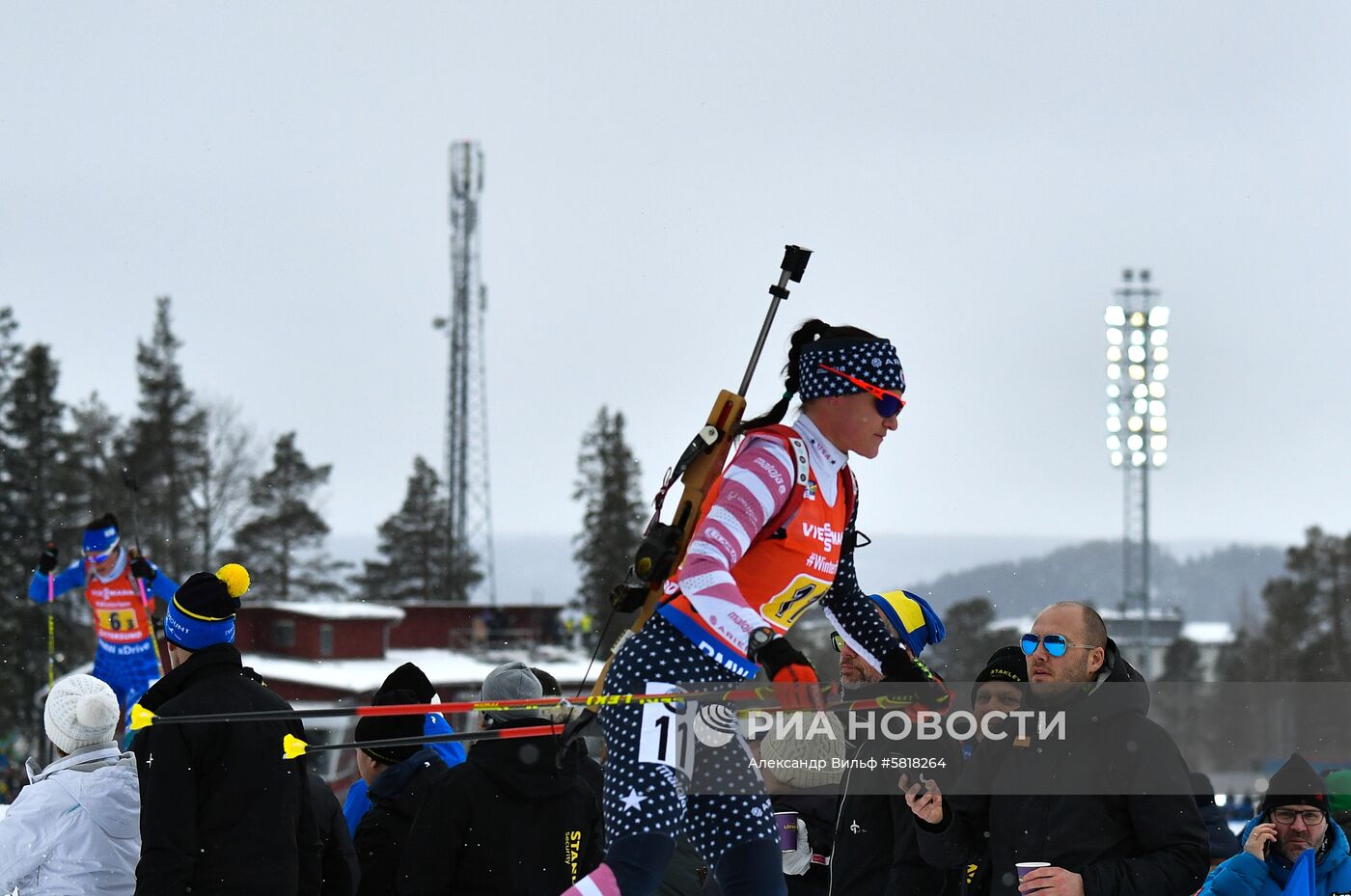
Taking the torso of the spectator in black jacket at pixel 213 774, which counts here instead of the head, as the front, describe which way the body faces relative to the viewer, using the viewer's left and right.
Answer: facing away from the viewer and to the left of the viewer

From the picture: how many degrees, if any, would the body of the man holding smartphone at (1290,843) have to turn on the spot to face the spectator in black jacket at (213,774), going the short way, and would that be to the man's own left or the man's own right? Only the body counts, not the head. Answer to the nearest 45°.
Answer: approximately 90° to the man's own right

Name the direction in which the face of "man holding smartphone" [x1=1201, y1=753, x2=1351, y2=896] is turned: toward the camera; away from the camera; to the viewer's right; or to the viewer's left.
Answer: toward the camera

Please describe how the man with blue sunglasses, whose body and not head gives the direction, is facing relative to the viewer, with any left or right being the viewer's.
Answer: facing the viewer and to the left of the viewer

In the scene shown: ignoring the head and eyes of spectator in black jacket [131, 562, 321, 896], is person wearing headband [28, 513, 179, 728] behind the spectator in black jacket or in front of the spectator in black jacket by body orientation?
in front

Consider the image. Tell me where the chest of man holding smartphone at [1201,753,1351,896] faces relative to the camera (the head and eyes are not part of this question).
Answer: toward the camera

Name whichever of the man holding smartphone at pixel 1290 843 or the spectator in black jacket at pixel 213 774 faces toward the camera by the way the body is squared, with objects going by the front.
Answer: the man holding smartphone

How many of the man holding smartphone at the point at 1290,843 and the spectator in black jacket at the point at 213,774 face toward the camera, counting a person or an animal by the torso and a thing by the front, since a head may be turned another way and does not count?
1
